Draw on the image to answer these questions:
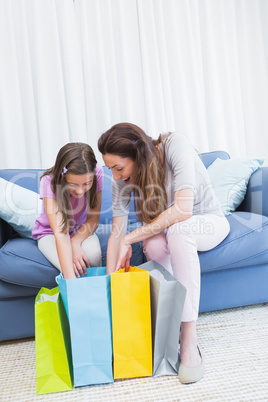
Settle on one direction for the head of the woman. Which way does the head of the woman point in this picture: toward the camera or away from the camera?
toward the camera

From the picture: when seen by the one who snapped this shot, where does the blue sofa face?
facing the viewer

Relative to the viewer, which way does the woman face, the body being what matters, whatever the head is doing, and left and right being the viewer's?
facing the viewer and to the left of the viewer
